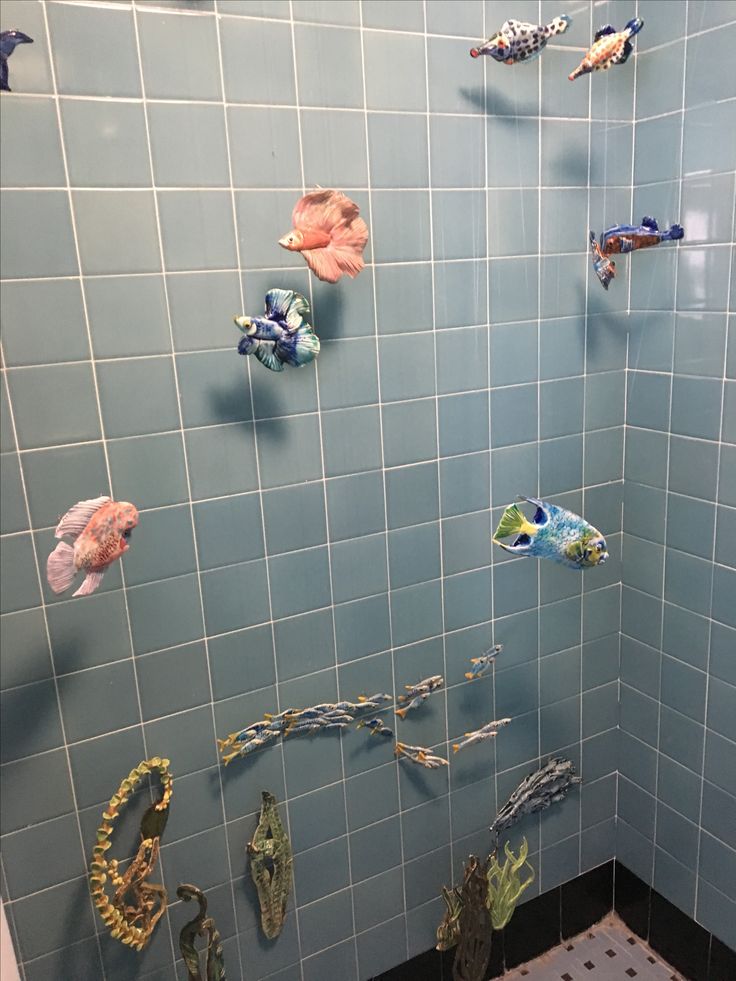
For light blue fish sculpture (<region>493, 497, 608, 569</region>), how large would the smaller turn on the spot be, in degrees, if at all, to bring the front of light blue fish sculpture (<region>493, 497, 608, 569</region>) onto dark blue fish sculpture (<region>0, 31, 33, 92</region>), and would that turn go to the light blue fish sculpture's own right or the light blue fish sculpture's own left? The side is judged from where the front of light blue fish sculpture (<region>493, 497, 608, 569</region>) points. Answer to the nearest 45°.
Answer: approximately 135° to the light blue fish sculpture's own right

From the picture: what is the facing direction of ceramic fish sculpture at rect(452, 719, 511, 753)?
to the viewer's right

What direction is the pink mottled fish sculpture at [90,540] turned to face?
to the viewer's right

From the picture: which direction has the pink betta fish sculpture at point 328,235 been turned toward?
to the viewer's left

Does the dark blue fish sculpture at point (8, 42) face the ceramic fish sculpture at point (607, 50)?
yes

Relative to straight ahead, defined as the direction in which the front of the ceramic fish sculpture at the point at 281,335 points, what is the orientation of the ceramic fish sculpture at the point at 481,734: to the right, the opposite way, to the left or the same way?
the opposite way

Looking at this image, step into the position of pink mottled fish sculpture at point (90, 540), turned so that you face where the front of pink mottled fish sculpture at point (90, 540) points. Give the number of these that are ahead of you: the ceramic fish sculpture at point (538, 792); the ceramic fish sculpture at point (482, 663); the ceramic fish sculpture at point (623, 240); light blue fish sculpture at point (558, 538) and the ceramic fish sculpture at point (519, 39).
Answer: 5
